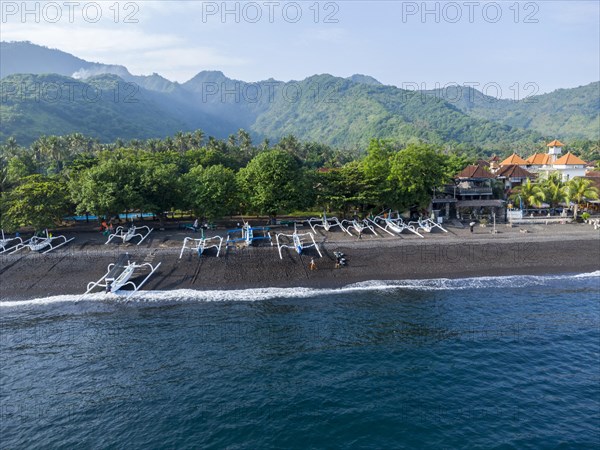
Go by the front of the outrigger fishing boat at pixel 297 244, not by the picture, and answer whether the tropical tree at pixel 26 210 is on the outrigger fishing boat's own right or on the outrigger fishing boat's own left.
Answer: on the outrigger fishing boat's own right

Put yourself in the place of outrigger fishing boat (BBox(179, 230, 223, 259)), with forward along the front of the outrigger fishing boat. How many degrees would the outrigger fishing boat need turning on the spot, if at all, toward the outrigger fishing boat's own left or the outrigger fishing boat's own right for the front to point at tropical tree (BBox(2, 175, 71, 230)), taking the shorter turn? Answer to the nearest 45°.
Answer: approximately 90° to the outrigger fishing boat's own right

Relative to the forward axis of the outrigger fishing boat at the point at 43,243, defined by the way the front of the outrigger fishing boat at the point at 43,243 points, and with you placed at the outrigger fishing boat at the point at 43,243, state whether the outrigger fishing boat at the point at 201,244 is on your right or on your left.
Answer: on your left

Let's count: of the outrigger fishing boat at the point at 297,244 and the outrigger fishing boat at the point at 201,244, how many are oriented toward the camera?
2

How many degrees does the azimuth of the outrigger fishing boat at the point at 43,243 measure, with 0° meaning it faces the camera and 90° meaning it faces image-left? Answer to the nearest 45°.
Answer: approximately 45°

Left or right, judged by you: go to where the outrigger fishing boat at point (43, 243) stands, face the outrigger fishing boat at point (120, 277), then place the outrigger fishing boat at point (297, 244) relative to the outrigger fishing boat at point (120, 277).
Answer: left

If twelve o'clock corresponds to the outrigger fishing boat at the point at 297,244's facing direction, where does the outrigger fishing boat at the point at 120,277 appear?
the outrigger fishing boat at the point at 120,277 is roughly at 2 o'clock from the outrigger fishing boat at the point at 297,244.

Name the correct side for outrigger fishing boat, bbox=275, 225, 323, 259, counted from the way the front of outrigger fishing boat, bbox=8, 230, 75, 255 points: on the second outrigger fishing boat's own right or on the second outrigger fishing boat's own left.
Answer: on the second outrigger fishing boat's own left

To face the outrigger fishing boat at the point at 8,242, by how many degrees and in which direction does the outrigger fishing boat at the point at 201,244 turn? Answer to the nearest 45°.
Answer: approximately 90° to its right

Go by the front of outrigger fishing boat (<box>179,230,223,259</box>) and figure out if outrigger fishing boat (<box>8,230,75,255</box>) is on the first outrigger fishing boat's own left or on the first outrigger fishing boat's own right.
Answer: on the first outrigger fishing boat's own right
